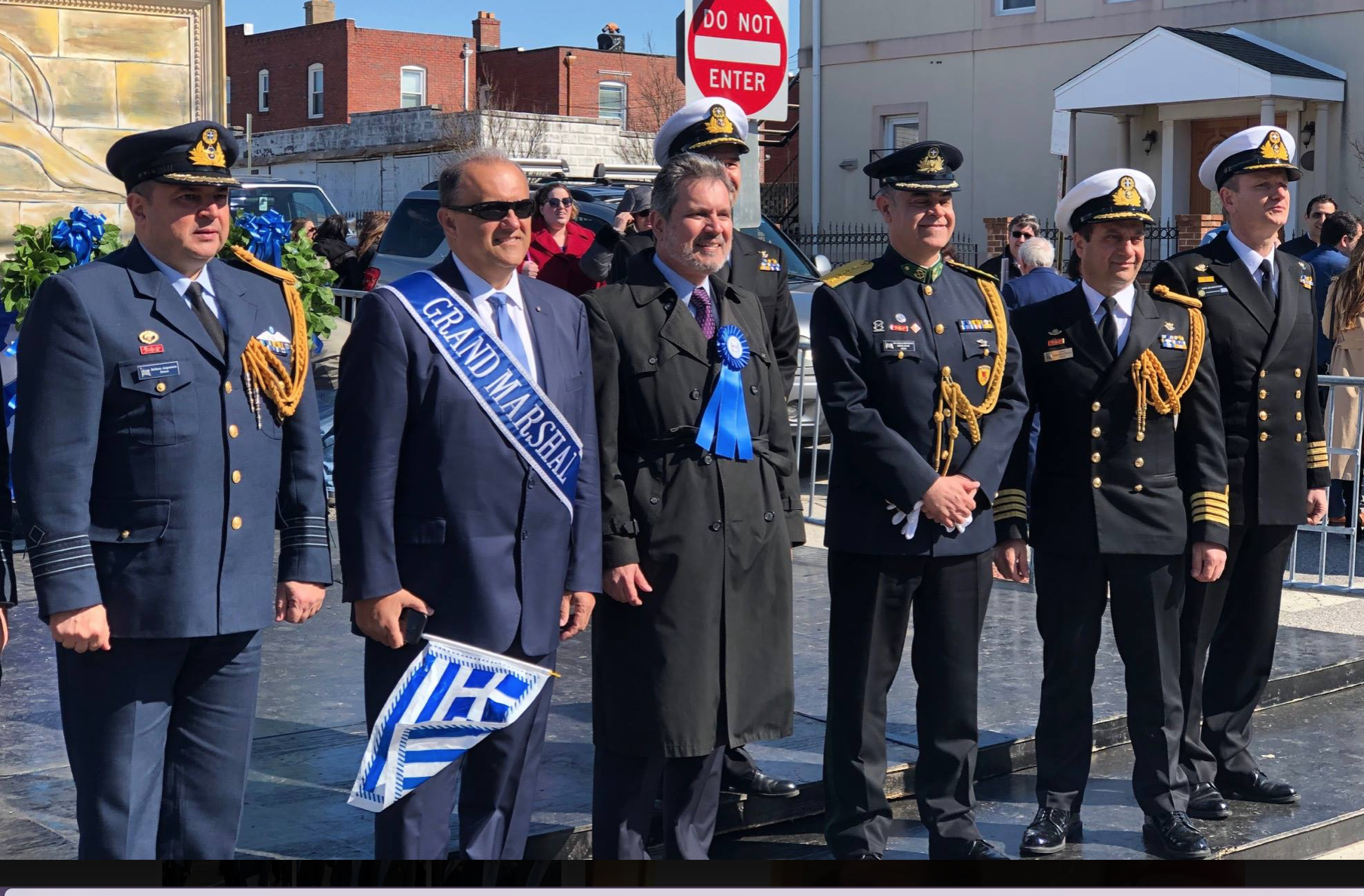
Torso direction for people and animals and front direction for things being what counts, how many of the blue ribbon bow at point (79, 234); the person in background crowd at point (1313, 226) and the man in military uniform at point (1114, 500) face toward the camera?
3

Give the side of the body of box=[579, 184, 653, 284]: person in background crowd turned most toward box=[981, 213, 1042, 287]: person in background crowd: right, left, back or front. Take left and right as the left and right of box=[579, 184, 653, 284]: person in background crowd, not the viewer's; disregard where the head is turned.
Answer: left

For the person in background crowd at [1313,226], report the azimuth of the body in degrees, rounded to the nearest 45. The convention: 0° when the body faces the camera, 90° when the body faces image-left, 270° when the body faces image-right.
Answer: approximately 0°

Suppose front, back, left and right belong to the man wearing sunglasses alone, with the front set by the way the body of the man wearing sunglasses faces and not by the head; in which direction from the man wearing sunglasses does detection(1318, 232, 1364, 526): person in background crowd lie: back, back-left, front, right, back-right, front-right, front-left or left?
left

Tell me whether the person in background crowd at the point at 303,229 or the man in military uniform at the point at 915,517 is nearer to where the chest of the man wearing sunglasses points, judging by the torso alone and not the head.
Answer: the man in military uniform

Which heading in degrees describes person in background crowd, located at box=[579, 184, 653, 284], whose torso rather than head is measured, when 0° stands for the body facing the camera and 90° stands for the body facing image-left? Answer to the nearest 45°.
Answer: approximately 315°

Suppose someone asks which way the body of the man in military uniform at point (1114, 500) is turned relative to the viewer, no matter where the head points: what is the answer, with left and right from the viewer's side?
facing the viewer

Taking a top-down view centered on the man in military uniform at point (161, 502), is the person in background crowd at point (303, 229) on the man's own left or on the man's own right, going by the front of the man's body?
on the man's own left

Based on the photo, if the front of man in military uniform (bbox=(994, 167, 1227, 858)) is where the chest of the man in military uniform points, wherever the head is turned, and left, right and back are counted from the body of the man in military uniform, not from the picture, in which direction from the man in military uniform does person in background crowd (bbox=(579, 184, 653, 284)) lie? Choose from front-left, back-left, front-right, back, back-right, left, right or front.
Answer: back-right

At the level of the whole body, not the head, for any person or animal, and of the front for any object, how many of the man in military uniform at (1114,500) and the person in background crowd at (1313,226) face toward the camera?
2

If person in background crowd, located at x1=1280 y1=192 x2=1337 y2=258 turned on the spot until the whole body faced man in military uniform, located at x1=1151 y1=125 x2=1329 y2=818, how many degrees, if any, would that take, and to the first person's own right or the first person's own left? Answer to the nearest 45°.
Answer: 0° — they already face them

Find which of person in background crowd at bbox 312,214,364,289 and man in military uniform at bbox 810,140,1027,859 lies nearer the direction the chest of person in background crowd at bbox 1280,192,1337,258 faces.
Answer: the man in military uniform

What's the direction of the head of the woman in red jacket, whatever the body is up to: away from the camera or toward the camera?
toward the camera

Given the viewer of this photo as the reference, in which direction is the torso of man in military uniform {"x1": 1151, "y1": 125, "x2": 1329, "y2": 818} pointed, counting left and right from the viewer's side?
facing the viewer and to the right of the viewer

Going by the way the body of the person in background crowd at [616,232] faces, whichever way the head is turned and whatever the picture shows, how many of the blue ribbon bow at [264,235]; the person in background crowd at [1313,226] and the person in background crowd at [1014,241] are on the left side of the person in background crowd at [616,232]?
2
